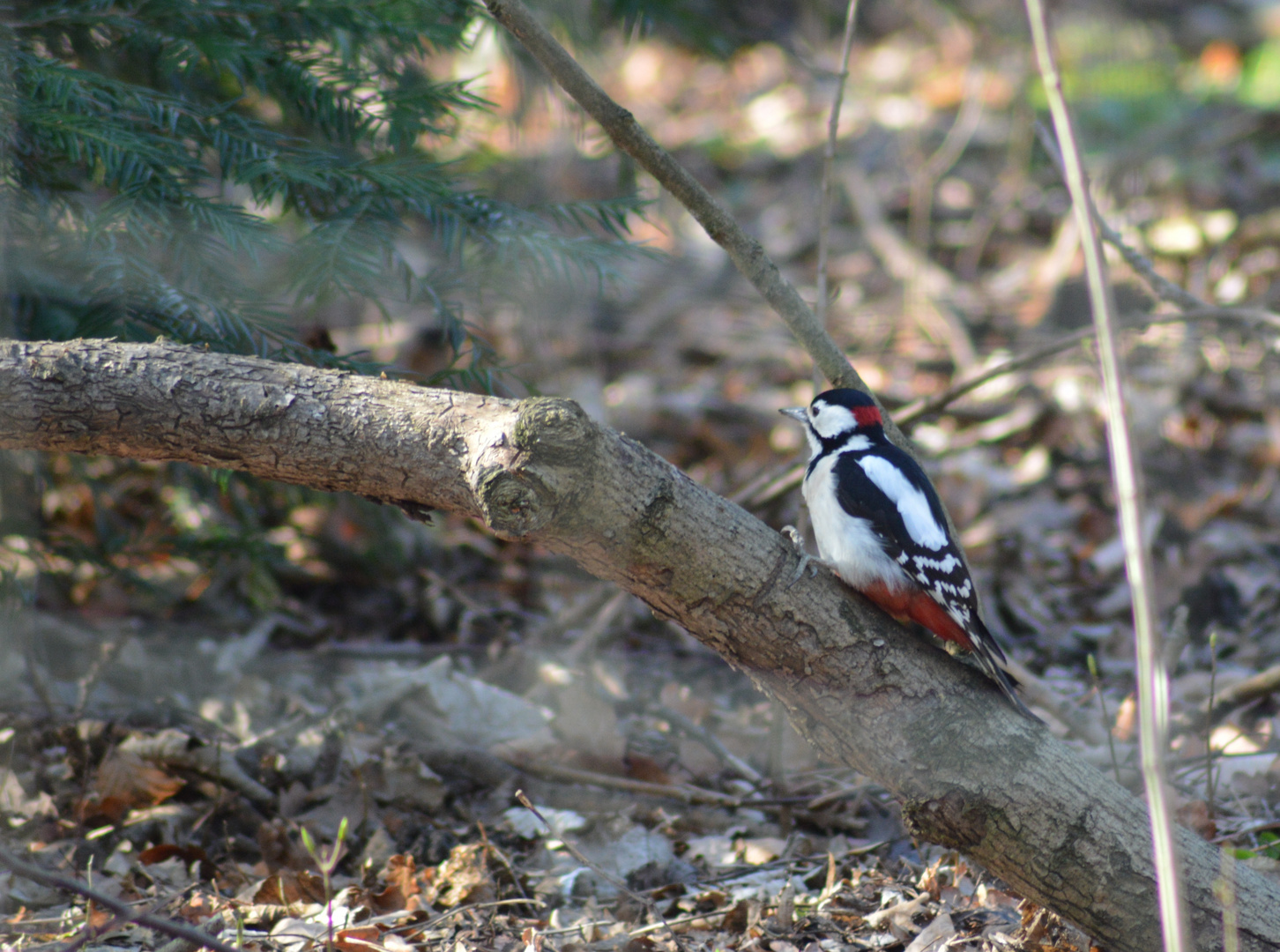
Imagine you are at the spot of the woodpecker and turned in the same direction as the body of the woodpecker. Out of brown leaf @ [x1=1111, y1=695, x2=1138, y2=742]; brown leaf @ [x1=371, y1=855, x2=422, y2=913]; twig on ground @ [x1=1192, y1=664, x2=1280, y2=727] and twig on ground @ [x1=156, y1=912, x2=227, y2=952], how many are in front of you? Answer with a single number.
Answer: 2

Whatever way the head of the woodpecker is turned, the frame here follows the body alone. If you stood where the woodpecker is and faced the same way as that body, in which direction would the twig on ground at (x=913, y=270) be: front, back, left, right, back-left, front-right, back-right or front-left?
right

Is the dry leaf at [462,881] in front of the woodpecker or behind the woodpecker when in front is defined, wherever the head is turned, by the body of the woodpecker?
in front

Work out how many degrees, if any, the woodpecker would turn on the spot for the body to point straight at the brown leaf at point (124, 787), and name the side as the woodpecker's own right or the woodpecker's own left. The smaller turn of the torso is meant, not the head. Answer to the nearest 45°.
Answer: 0° — it already faces it

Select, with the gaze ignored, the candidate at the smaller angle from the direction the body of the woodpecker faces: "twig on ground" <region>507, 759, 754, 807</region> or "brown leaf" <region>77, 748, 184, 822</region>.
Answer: the brown leaf

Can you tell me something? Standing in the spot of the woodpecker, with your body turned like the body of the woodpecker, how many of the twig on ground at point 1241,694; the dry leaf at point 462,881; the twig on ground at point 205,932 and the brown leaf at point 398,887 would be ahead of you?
3

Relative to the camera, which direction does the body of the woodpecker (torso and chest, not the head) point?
to the viewer's left
